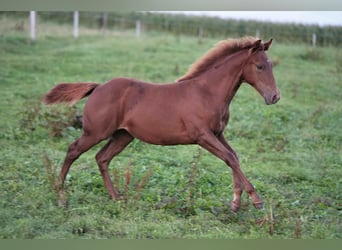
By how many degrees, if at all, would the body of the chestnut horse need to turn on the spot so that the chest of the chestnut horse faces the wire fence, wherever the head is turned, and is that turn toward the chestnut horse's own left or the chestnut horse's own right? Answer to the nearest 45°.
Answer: approximately 90° to the chestnut horse's own left

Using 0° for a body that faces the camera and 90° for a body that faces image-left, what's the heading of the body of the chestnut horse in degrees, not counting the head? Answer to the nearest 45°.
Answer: approximately 270°
